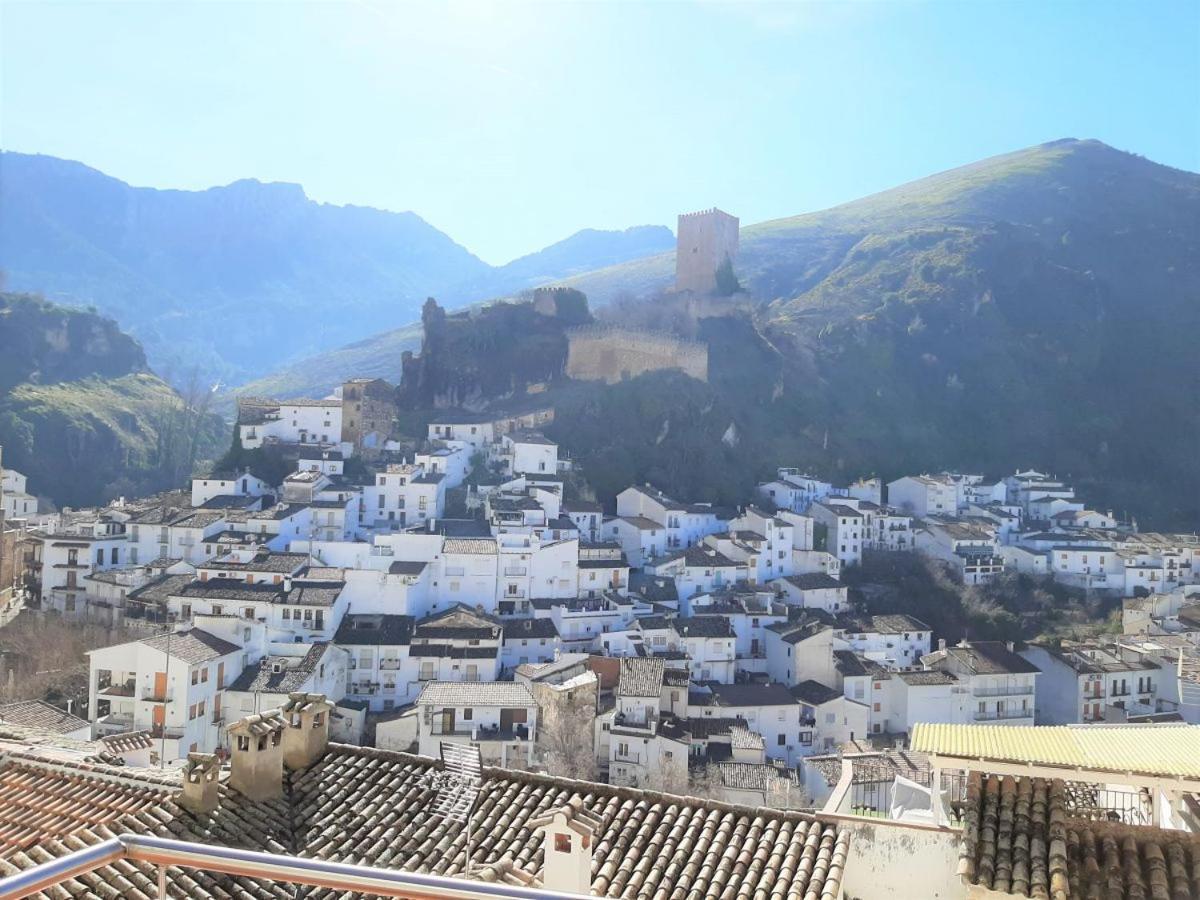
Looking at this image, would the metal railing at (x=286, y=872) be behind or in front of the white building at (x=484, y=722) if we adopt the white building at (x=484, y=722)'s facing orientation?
in front

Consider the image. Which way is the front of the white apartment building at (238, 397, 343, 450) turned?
toward the camera

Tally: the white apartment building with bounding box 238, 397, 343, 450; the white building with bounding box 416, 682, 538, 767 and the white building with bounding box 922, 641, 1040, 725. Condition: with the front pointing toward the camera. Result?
3

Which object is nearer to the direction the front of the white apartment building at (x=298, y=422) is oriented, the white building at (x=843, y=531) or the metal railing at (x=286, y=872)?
the metal railing

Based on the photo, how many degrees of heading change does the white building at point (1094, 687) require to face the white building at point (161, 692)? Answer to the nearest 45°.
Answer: approximately 90° to its right

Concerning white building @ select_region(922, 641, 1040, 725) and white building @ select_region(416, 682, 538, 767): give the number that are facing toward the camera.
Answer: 2

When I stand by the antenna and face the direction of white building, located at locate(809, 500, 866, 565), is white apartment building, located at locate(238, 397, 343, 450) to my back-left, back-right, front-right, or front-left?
front-left

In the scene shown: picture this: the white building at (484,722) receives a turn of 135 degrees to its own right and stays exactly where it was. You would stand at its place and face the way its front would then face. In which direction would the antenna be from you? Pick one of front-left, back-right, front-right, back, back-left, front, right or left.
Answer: back-left

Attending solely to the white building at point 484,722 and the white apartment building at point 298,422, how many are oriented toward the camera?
2

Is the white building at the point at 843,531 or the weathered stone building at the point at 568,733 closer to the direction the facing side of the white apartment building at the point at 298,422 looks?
the weathered stone building

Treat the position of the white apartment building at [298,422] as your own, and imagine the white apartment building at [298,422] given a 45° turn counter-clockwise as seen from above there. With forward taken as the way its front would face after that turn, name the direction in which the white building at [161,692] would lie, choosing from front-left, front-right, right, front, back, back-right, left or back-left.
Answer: front-right

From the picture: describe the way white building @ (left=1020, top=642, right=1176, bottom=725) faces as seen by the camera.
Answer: facing the viewer and to the right of the viewer

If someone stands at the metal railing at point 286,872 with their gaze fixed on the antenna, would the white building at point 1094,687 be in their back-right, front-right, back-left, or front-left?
front-right
